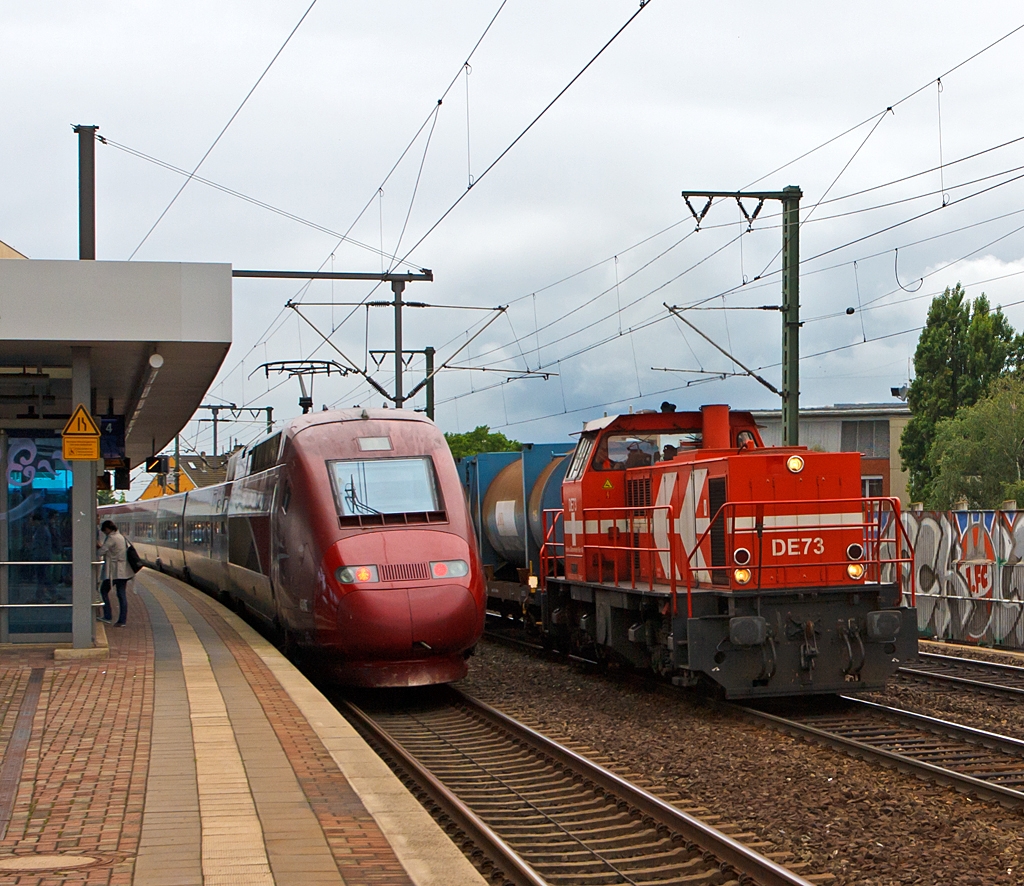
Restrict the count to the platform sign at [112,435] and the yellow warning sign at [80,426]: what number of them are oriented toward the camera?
2

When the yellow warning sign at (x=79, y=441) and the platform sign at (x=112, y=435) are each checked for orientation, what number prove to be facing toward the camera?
2

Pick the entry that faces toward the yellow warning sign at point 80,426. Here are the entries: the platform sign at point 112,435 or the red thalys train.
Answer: the platform sign

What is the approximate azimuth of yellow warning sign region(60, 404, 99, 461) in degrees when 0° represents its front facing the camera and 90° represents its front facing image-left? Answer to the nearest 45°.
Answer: approximately 0°

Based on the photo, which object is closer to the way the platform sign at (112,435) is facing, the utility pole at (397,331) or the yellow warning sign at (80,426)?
the yellow warning sign

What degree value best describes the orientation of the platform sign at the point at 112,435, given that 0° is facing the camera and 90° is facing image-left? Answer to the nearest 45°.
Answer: approximately 0°

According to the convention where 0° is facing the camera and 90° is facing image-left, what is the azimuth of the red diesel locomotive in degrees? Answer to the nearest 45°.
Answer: approximately 315°

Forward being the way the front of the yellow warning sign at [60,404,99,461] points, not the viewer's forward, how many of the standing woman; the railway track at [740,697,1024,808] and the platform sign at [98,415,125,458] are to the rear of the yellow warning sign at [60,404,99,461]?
2
